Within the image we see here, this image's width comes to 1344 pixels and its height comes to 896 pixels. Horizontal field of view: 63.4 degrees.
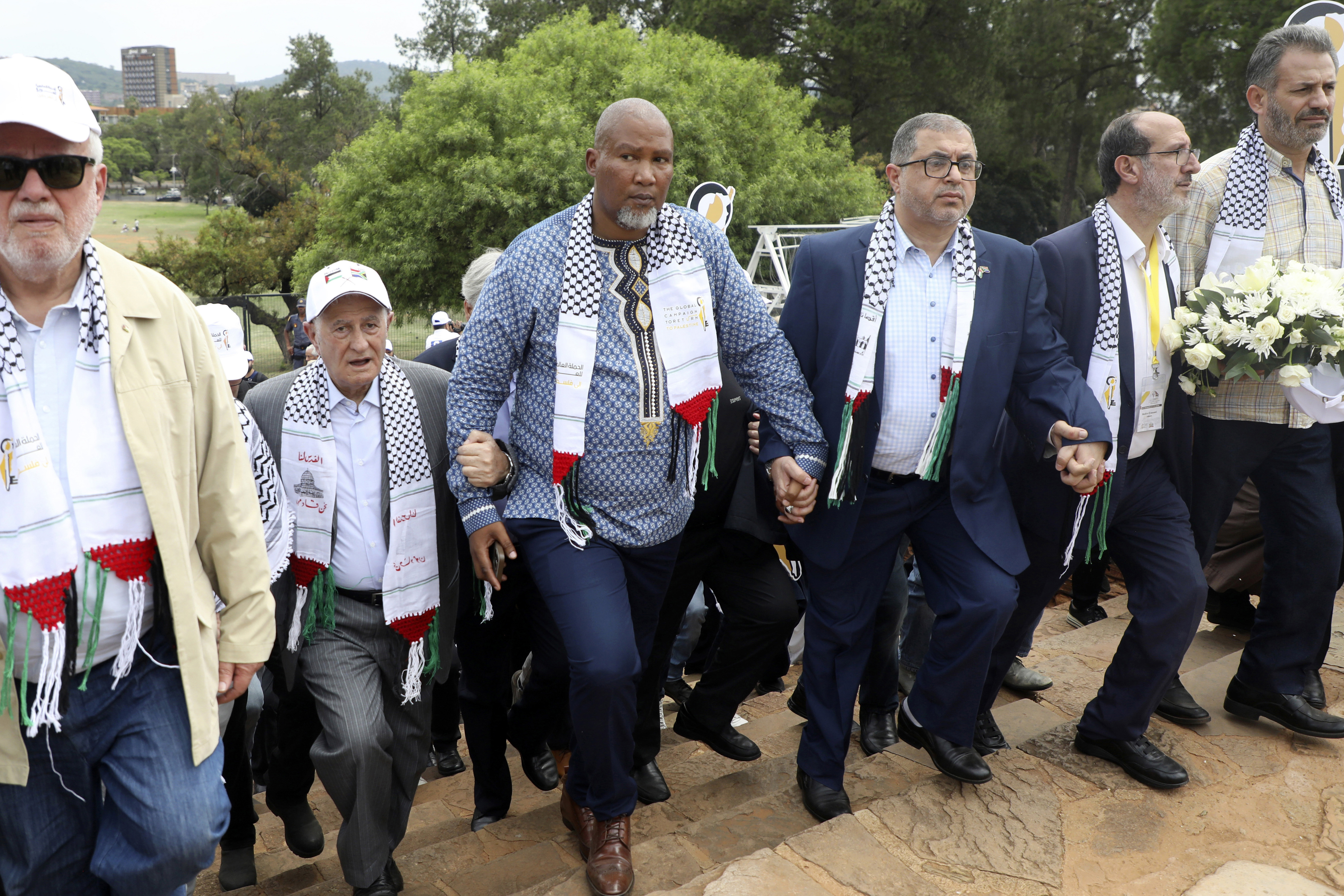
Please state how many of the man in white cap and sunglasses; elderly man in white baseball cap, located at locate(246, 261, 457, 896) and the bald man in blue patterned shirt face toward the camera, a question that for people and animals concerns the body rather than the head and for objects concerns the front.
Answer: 3

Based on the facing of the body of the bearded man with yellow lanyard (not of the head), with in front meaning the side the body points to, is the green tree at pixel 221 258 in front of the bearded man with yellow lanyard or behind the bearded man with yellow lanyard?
behind

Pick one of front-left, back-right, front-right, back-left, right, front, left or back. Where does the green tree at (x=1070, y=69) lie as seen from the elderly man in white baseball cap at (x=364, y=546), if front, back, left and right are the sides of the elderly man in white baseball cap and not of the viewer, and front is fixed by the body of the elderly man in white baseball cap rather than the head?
back-left

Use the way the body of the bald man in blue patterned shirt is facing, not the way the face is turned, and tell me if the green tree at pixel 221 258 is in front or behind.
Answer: behind

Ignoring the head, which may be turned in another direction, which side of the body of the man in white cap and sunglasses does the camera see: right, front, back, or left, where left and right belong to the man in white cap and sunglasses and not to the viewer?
front

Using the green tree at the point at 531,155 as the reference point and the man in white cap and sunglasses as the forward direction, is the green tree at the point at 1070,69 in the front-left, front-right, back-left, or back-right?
back-left

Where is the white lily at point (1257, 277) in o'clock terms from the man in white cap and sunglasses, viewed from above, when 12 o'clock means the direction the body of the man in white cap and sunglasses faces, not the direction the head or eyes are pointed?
The white lily is roughly at 9 o'clock from the man in white cap and sunglasses.

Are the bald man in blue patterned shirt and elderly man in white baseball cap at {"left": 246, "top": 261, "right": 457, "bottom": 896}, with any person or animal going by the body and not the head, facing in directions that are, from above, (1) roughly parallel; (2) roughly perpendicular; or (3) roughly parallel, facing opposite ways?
roughly parallel

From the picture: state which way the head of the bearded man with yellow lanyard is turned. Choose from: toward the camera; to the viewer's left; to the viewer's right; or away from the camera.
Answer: to the viewer's right

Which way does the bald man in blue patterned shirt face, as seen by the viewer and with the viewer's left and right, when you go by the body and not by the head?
facing the viewer

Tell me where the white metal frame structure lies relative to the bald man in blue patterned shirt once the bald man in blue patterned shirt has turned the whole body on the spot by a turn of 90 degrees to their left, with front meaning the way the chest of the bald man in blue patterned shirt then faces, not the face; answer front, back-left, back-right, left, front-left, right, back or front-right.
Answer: left

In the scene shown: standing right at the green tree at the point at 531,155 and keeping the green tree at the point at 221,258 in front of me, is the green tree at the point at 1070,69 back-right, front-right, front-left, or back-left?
back-right

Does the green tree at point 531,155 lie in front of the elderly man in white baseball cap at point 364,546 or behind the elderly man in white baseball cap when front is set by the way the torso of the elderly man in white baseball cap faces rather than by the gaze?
behind

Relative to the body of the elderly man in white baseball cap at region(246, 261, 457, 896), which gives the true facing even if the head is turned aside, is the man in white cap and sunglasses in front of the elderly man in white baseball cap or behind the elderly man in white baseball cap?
in front

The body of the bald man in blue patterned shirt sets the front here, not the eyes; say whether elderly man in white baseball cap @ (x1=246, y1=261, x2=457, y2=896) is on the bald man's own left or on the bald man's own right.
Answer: on the bald man's own right

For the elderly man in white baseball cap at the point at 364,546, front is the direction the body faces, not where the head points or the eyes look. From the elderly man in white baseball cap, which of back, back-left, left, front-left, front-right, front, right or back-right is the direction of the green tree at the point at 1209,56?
back-left

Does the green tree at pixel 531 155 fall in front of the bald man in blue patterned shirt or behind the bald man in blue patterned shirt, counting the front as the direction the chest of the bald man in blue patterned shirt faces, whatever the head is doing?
behind
